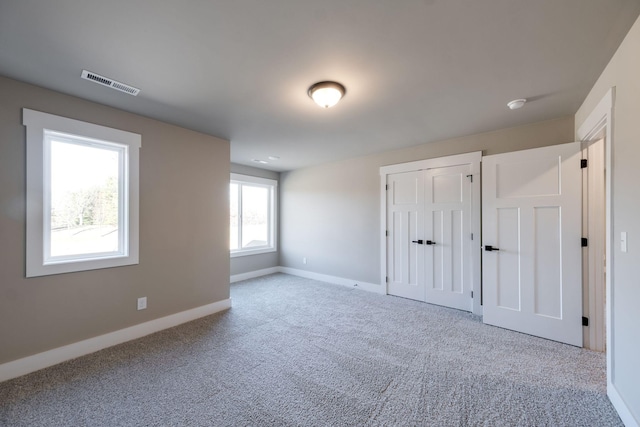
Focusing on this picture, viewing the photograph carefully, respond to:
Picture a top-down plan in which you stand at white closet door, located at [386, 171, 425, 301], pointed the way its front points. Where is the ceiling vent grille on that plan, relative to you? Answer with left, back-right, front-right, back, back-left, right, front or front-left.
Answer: front

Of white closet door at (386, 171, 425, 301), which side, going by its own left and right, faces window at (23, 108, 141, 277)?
front

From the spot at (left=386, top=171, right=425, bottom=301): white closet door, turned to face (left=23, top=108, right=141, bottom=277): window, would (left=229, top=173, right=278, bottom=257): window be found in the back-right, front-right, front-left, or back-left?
front-right

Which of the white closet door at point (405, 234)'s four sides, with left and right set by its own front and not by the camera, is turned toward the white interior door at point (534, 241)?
left

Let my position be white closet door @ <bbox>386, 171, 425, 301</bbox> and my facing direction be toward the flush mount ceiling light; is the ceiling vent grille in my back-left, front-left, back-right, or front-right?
front-right

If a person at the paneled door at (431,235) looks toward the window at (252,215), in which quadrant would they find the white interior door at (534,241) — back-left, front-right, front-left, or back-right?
back-left

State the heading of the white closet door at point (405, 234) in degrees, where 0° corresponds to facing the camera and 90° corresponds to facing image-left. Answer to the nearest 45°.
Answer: approximately 45°

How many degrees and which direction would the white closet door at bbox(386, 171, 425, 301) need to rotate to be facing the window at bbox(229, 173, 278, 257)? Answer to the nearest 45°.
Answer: approximately 45° to its right

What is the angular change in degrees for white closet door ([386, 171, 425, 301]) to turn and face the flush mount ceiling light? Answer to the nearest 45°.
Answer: approximately 45° to its left
